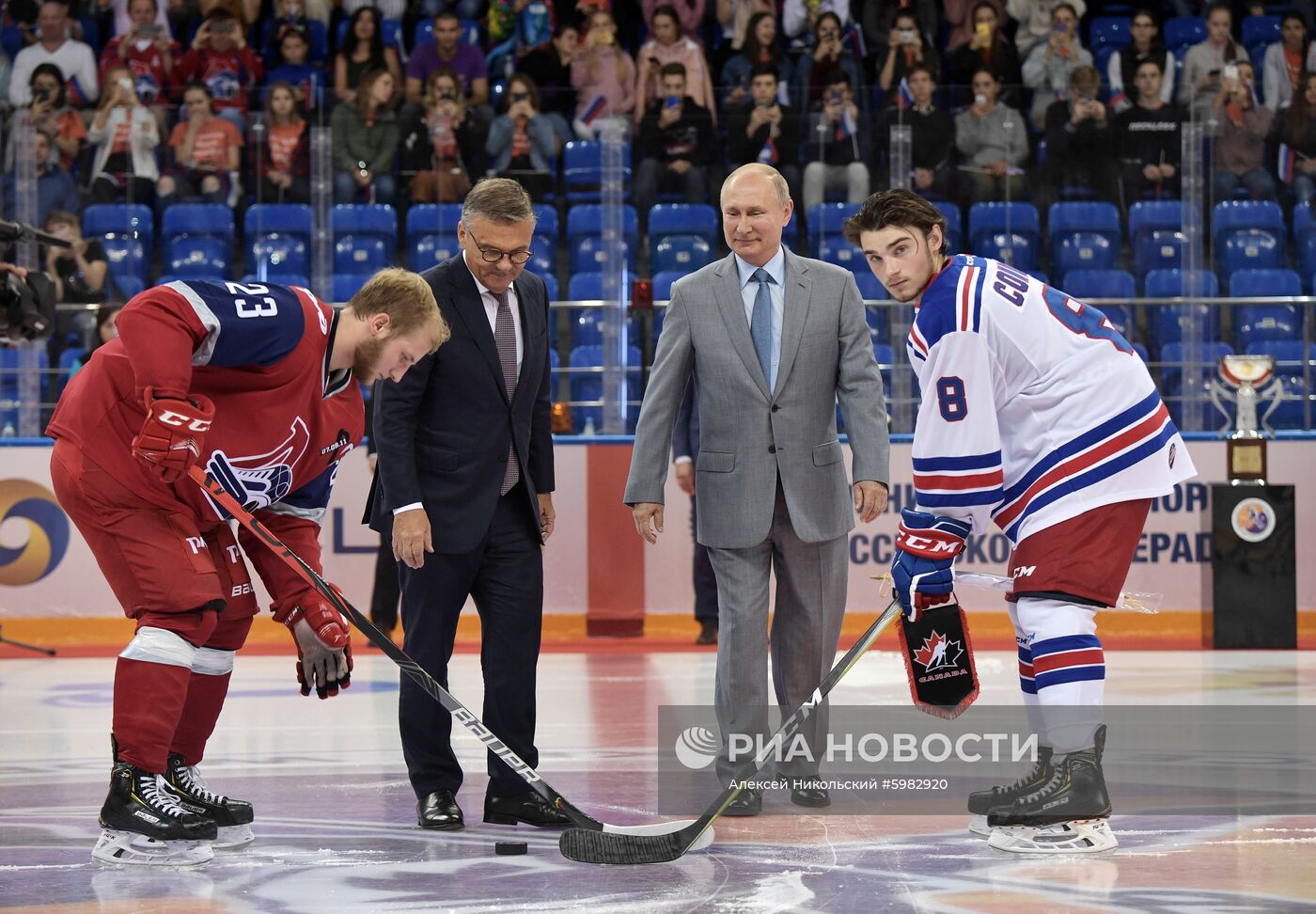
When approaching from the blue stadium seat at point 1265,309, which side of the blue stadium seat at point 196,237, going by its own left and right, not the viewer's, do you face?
left

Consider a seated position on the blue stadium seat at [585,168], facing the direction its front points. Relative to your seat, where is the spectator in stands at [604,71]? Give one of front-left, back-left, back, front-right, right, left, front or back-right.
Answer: back

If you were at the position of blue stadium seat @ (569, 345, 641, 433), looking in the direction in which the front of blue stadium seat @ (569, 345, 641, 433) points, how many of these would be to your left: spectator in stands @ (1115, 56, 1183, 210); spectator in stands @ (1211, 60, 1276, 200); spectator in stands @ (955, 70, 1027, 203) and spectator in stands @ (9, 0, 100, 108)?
3

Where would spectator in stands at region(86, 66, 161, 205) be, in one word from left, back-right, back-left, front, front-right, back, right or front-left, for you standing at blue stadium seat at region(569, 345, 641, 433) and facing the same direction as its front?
right

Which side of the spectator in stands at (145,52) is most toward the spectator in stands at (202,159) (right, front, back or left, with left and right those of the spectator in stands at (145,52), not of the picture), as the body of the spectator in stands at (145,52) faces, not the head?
front

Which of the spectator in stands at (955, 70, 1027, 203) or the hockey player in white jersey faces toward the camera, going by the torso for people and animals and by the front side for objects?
the spectator in stands

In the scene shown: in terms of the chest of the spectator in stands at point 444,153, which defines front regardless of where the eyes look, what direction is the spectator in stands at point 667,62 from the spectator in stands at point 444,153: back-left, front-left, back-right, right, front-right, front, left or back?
back-left

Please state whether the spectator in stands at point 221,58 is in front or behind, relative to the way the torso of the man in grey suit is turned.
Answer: behind

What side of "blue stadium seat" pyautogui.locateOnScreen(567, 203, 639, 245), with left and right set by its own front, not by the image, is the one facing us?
front

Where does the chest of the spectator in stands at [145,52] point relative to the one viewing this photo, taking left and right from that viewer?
facing the viewer

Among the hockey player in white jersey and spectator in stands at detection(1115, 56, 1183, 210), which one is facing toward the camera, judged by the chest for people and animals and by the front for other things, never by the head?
the spectator in stands
